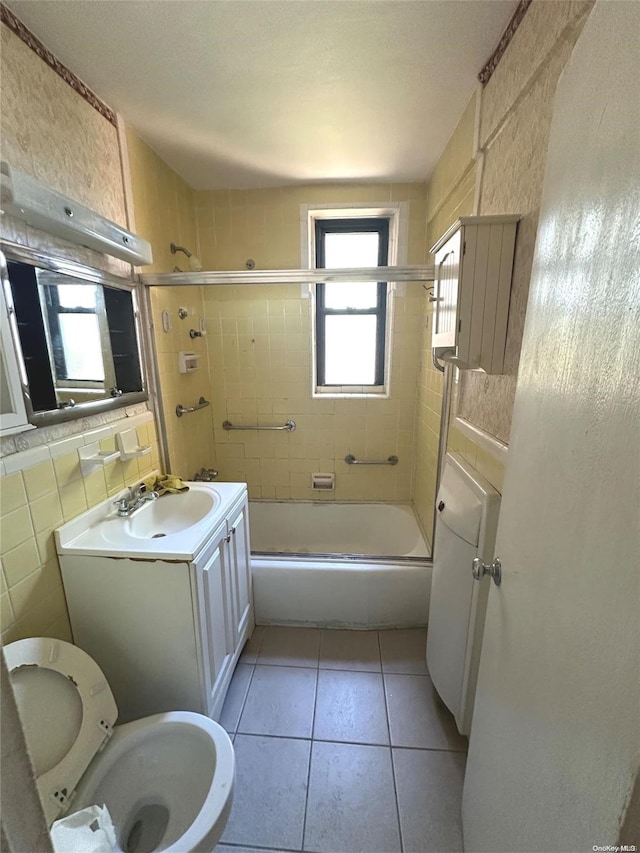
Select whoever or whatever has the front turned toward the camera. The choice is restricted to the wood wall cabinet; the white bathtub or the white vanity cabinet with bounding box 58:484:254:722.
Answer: the white bathtub

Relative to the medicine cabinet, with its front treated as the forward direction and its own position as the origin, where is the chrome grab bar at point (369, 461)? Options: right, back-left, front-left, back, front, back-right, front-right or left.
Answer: front-left

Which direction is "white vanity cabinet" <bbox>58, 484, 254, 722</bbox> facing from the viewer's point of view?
to the viewer's right

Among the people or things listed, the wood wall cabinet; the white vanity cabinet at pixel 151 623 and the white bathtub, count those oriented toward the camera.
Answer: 1

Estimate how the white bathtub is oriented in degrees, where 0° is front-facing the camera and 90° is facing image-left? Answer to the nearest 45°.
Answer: approximately 0°

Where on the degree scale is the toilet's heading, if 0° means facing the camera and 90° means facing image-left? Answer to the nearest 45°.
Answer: approximately 315°

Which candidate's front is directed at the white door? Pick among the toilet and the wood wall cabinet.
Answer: the toilet

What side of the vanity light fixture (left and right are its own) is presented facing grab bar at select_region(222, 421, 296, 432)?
left

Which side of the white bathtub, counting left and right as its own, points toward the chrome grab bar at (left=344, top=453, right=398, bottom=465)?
back

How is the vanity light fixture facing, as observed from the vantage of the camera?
facing the viewer and to the right of the viewer

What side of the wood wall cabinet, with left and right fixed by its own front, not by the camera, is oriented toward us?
left
